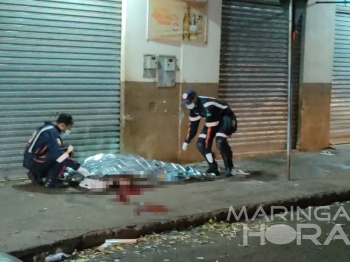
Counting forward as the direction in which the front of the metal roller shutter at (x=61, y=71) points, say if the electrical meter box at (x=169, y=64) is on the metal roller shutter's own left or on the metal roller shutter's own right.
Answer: on the metal roller shutter's own left

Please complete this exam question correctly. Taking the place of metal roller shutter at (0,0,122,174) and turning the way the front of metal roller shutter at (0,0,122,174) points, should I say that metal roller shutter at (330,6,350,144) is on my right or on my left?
on my left

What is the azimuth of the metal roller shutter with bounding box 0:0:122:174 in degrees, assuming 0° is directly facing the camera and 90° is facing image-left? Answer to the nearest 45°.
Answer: approximately 0°

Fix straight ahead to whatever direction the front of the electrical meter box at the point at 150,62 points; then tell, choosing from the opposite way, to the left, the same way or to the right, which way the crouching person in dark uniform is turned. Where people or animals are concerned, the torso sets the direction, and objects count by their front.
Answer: to the left

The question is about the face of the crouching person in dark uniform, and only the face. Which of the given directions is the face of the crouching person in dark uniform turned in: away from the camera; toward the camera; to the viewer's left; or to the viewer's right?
to the viewer's right

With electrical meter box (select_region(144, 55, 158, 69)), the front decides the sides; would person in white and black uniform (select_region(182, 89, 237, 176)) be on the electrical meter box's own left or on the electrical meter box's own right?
on the electrical meter box's own left

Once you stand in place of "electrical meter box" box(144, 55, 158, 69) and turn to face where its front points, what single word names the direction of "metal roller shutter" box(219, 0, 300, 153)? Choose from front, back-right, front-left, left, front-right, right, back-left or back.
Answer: back-left

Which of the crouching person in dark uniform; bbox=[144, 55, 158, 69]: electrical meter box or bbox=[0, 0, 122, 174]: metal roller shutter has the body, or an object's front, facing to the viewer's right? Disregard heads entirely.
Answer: the crouching person in dark uniform

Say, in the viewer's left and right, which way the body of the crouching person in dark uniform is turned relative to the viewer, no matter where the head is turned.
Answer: facing to the right of the viewer

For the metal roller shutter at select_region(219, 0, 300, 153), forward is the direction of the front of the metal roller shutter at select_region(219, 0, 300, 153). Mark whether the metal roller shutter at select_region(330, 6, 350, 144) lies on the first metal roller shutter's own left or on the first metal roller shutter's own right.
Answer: on the first metal roller shutter's own left
